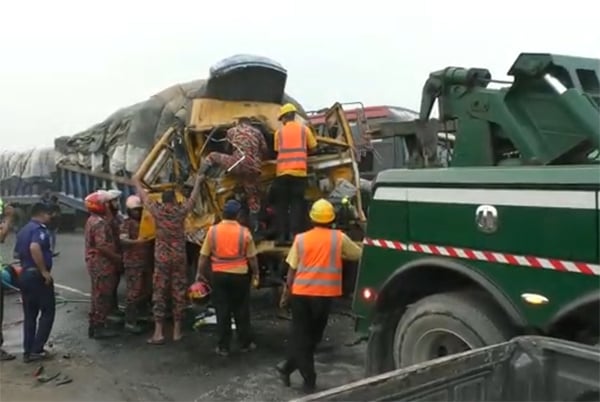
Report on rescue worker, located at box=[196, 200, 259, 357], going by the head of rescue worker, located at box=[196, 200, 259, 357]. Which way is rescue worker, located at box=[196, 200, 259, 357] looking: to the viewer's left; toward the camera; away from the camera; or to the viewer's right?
away from the camera

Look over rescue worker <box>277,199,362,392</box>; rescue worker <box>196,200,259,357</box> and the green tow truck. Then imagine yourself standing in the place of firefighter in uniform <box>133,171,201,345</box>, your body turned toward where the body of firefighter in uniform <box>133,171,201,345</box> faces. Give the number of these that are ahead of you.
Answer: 0

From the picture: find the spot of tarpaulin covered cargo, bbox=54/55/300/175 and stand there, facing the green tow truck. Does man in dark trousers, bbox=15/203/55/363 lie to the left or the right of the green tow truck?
right

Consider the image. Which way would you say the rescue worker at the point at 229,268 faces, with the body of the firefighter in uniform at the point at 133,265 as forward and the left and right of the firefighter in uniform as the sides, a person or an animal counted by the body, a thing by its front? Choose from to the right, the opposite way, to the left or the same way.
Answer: to the left

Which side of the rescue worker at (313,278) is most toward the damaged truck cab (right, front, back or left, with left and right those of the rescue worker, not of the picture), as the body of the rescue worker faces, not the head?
front

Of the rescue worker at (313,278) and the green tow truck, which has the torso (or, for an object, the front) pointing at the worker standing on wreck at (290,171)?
the rescue worker

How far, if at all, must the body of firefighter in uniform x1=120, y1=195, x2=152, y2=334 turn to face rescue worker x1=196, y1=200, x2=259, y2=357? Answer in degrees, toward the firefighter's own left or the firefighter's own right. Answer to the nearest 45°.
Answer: approximately 45° to the firefighter's own right

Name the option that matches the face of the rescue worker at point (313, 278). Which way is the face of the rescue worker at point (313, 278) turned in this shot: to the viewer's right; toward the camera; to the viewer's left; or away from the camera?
away from the camera

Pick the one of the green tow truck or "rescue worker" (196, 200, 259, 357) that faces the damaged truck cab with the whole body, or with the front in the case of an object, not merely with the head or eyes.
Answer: the rescue worker

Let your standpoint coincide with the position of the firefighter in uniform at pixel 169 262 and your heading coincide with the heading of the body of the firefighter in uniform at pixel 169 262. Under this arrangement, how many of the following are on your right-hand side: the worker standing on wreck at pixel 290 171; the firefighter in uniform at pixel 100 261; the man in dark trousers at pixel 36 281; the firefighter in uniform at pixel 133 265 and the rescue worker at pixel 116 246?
1

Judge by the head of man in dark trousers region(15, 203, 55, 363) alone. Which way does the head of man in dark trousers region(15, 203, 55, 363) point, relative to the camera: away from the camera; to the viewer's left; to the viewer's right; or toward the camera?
to the viewer's right

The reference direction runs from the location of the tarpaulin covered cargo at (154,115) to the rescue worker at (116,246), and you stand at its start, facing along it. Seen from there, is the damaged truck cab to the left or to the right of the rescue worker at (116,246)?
left

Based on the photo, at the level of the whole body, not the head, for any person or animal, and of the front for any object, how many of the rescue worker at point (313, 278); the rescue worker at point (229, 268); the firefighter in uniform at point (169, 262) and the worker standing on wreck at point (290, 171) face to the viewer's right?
0

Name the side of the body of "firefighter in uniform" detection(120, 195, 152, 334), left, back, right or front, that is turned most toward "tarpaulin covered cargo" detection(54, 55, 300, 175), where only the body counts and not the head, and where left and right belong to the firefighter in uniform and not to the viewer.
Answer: left

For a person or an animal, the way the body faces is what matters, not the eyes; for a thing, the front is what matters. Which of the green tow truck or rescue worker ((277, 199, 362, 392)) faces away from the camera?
the rescue worker
